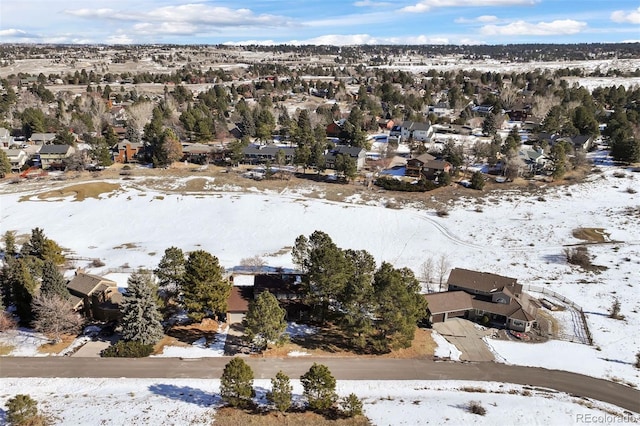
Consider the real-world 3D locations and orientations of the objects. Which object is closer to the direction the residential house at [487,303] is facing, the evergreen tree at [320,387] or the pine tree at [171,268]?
the evergreen tree

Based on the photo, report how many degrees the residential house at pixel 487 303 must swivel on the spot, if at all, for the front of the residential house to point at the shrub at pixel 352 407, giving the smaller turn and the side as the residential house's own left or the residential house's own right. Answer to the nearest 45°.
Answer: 0° — it already faces it

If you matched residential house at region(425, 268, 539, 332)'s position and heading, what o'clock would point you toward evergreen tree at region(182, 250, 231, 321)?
The evergreen tree is roughly at 2 o'clock from the residential house.

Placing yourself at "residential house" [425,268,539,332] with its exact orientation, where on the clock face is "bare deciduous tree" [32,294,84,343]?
The bare deciduous tree is roughly at 2 o'clock from the residential house.

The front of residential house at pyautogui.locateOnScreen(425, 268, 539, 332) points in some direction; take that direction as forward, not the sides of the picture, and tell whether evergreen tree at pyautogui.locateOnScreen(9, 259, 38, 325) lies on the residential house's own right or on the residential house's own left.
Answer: on the residential house's own right

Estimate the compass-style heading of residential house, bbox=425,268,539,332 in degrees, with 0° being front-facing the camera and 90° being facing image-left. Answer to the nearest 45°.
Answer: approximately 0°

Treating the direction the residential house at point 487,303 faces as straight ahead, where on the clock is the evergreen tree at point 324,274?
The evergreen tree is roughly at 2 o'clock from the residential house.

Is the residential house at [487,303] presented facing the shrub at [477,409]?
yes

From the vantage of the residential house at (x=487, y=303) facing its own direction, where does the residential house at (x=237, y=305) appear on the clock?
the residential house at (x=237, y=305) is roughly at 2 o'clock from the residential house at (x=487, y=303).

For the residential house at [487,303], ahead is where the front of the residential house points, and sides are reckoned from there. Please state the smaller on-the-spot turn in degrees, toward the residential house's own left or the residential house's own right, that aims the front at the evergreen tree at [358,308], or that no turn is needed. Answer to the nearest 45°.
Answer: approximately 45° to the residential house's own right
